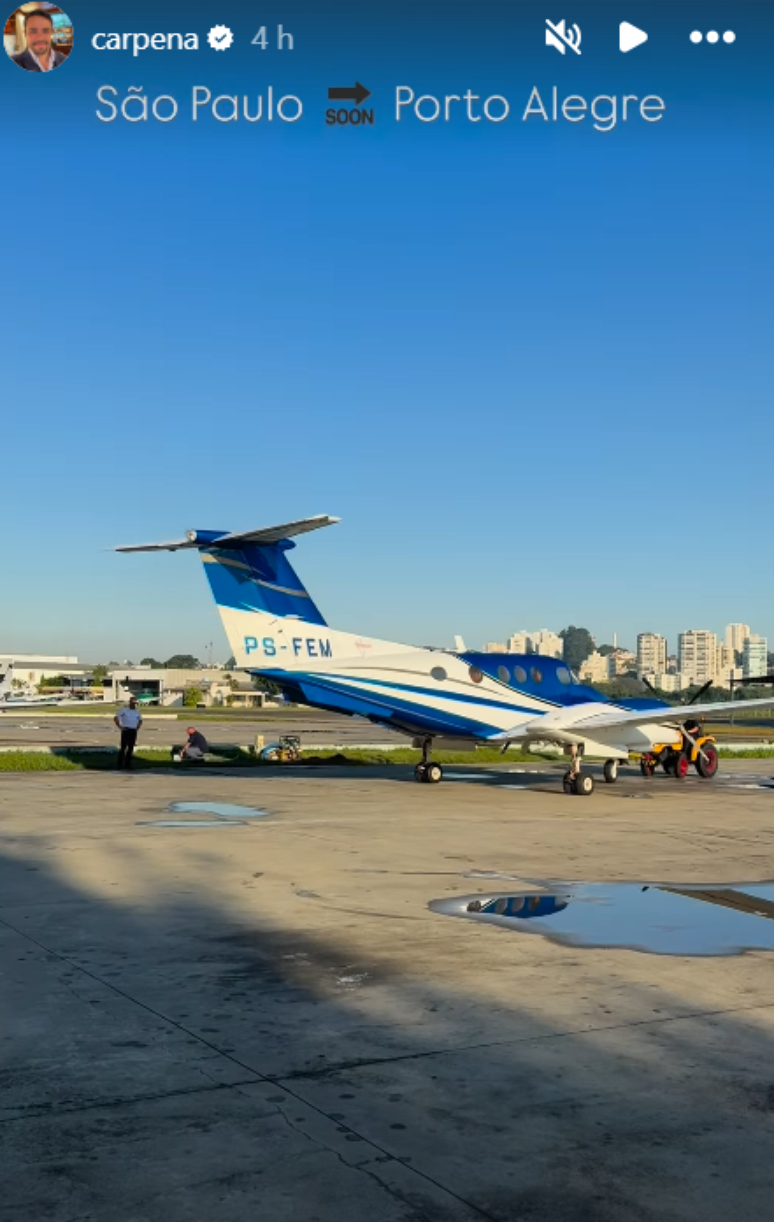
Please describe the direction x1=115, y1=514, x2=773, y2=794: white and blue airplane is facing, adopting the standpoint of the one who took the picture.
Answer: facing away from the viewer and to the right of the viewer

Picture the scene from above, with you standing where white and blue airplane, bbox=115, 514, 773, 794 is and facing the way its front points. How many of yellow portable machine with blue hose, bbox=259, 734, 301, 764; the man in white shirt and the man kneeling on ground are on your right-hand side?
0

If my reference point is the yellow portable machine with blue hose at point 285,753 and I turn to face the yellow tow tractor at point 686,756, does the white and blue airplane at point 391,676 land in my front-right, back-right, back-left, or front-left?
front-right

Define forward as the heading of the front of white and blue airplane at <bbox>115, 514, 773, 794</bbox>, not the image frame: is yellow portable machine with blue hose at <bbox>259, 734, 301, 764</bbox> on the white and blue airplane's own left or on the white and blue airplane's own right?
on the white and blue airplane's own left

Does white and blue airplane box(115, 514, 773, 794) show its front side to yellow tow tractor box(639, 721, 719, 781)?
yes

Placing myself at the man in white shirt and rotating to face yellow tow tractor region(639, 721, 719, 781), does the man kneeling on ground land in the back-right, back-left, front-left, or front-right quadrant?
front-left

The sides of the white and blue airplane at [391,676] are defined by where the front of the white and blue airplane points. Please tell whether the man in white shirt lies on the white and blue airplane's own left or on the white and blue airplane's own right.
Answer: on the white and blue airplane's own left
